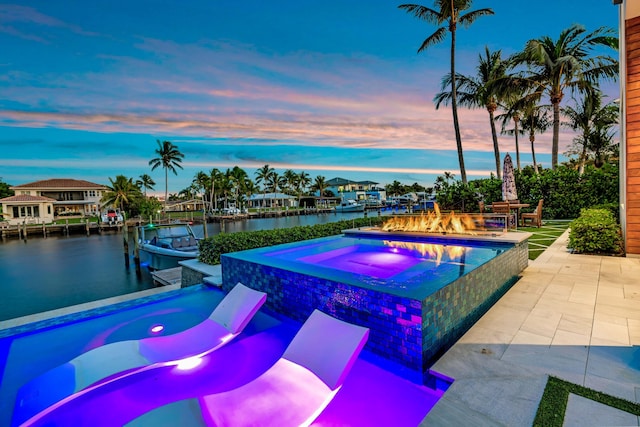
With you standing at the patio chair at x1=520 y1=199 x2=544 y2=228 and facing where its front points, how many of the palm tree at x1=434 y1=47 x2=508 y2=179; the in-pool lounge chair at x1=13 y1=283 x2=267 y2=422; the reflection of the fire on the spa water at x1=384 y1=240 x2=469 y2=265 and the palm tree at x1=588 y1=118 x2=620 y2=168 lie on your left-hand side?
2

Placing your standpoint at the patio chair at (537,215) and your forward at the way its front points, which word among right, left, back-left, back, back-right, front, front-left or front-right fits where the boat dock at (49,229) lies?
front

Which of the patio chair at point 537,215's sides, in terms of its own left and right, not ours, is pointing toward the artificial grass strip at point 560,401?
left

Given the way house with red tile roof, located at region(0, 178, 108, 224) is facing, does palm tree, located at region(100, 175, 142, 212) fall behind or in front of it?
in front

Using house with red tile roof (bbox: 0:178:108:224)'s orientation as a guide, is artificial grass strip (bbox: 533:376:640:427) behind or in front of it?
in front

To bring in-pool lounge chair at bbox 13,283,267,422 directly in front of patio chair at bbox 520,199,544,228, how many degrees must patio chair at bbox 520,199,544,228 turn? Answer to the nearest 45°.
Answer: approximately 90° to its left

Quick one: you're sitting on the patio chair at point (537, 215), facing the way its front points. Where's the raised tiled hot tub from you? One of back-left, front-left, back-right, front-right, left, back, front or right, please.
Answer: left

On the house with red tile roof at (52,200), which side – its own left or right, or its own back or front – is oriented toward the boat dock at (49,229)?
front

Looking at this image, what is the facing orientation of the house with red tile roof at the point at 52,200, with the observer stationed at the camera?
facing the viewer

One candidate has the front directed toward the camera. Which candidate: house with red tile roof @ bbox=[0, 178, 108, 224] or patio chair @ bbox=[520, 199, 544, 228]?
the house with red tile roof

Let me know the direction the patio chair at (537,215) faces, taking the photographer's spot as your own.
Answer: facing to the left of the viewer

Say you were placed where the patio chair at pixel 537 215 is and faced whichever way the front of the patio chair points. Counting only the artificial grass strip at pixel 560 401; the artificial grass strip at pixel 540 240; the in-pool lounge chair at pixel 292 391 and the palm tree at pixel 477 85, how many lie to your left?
3

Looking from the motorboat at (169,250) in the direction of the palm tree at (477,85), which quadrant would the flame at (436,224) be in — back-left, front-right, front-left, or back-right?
front-right

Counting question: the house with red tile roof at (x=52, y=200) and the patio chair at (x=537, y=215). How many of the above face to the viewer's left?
1

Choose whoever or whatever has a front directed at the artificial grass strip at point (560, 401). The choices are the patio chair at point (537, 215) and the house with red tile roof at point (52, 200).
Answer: the house with red tile roof

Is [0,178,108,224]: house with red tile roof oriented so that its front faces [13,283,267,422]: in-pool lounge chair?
yes
